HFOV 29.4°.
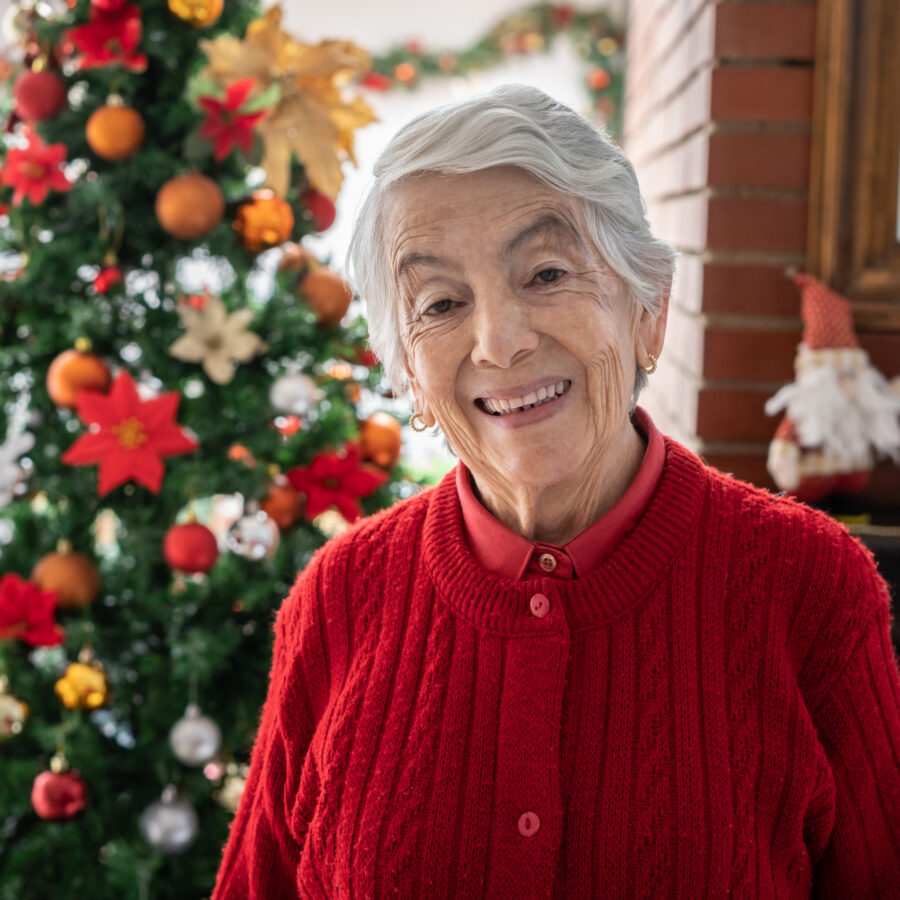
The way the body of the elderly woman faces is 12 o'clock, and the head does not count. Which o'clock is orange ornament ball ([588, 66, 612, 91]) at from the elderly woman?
The orange ornament ball is roughly at 6 o'clock from the elderly woman.

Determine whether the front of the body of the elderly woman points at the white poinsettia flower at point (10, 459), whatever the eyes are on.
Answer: no

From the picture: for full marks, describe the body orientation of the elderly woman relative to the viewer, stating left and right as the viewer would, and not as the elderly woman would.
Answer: facing the viewer

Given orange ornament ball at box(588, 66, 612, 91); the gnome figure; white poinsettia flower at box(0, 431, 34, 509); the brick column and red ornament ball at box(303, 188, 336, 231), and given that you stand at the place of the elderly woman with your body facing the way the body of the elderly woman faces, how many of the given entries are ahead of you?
0

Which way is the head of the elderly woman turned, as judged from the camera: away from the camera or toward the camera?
toward the camera

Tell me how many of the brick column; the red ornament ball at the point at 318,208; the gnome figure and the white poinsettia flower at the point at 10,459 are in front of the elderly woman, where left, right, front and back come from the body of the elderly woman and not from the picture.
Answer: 0

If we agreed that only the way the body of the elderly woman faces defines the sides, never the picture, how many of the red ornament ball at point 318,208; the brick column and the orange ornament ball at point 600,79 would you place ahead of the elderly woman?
0

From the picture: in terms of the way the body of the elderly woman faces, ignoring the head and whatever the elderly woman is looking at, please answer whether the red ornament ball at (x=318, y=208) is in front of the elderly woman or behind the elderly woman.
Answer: behind

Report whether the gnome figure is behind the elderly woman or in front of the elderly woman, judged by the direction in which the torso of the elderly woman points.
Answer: behind

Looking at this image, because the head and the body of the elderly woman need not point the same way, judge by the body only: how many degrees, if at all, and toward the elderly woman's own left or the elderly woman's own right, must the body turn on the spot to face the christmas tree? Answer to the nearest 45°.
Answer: approximately 135° to the elderly woman's own right

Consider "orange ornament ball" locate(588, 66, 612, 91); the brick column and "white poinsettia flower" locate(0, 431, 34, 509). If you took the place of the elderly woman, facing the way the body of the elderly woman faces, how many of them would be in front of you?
0

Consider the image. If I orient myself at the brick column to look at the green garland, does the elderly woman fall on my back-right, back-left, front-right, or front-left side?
back-left
